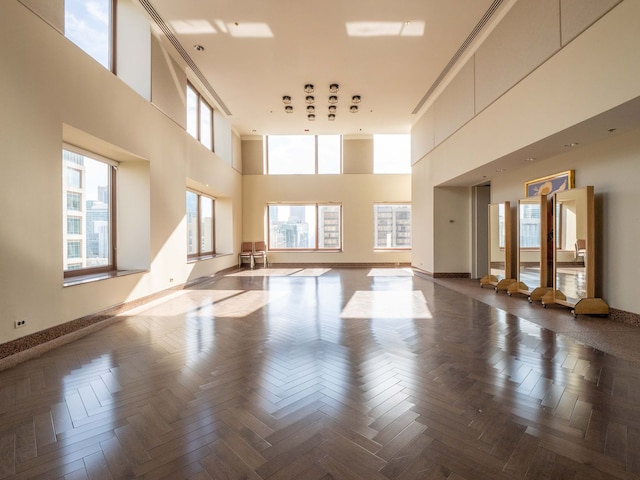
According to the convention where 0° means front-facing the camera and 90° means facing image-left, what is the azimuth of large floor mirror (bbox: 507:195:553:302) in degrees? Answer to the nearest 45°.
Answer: approximately 45°

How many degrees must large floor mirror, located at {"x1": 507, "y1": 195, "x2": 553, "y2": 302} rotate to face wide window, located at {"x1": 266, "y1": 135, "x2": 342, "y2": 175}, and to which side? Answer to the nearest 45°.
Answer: approximately 45° to its right

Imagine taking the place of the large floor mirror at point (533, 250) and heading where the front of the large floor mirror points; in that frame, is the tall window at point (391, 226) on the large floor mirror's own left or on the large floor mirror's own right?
on the large floor mirror's own right

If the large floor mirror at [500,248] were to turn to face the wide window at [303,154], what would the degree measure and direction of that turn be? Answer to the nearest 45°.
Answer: approximately 45° to its right

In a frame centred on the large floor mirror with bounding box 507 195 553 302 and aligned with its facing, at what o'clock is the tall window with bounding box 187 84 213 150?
The tall window is roughly at 1 o'clock from the large floor mirror.

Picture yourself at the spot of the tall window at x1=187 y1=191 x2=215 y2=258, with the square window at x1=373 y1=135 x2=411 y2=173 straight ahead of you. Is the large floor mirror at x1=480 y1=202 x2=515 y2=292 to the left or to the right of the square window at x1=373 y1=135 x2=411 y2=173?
right

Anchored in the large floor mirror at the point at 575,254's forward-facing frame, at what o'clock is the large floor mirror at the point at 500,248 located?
the large floor mirror at the point at 500,248 is roughly at 3 o'clock from the large floor mirror at the point at 575,254.

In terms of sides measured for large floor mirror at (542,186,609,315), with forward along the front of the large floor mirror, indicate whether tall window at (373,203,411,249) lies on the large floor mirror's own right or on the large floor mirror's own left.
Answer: on the large floor mirror's own right

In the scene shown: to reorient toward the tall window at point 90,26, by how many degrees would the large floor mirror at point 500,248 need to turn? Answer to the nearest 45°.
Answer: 0° — it already faces it
